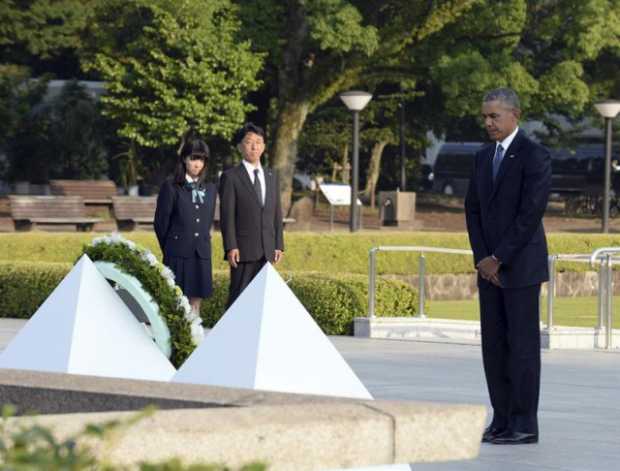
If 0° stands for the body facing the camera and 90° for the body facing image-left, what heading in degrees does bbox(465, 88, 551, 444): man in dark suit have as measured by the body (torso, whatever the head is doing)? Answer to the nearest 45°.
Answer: approximately 45°

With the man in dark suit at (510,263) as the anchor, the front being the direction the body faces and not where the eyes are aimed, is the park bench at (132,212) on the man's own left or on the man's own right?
on the man's own right

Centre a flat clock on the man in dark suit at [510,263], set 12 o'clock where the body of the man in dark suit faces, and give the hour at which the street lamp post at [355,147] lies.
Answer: The street lamp post is roughly at 4 o'clock from the man in dark suit.

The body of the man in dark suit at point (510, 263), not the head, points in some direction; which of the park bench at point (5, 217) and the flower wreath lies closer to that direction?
the flower wreath

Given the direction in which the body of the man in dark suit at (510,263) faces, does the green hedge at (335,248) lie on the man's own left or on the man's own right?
on the man's own right

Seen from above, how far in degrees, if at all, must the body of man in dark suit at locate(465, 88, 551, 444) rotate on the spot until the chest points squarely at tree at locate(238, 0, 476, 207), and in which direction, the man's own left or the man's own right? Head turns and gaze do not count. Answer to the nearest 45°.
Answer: approximately 135° to the man's own right

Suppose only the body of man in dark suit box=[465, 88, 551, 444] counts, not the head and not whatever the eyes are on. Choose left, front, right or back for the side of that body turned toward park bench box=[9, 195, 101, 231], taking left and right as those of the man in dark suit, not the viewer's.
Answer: right

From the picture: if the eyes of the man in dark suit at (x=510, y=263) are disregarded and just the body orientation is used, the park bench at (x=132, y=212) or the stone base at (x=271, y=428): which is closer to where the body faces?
the stone base

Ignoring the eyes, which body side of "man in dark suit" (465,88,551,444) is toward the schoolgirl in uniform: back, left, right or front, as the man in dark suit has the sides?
right

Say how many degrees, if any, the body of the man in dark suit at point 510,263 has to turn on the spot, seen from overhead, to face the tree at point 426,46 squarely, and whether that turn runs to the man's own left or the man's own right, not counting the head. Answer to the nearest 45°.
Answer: approximately 135° to the man's own right
